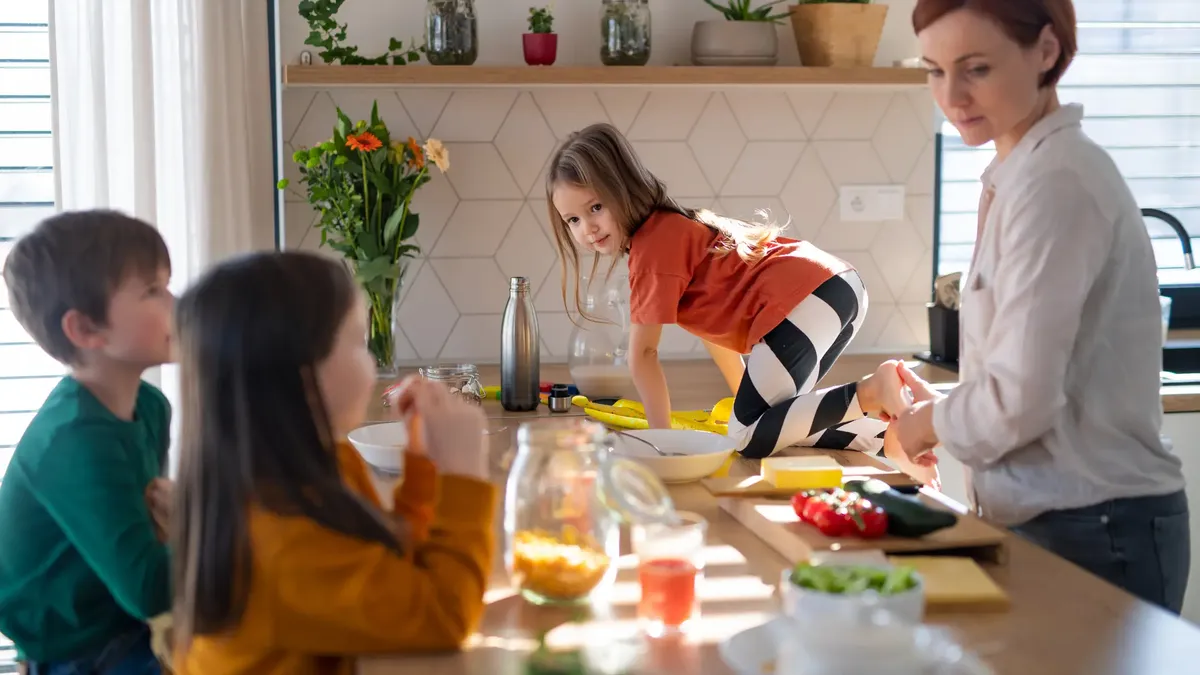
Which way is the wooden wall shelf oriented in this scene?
toward the camera

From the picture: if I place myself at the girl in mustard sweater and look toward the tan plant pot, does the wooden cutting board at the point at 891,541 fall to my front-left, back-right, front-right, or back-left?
front-right

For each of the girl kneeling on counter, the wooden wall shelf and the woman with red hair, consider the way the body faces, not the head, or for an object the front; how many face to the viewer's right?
0

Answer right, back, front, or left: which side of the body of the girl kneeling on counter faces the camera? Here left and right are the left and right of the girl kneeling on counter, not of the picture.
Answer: left

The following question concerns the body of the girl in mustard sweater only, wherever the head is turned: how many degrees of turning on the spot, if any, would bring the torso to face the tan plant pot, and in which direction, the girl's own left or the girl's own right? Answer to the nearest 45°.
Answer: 0° — they already face it

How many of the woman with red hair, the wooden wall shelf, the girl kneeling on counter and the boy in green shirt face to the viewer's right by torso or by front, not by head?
1

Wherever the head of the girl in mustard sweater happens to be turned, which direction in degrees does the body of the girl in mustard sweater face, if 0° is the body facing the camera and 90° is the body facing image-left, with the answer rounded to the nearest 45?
approximately 225°

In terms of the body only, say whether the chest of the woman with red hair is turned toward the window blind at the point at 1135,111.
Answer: no

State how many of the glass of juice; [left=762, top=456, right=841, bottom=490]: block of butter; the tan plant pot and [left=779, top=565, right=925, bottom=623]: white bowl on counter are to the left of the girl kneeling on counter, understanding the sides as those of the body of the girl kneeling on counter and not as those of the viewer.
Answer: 3

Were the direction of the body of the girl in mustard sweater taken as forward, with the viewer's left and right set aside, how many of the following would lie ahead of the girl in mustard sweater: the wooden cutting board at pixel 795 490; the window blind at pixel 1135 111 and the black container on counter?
3

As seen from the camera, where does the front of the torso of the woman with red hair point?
to the viewer's left

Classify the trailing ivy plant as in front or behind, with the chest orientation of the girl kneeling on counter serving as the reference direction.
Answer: in front

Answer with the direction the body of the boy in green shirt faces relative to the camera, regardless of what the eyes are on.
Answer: to the viewer's right

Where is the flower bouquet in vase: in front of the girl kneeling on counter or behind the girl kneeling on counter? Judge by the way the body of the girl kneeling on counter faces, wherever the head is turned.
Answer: in front

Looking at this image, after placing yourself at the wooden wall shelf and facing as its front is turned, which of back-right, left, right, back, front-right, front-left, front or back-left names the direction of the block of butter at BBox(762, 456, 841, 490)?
front

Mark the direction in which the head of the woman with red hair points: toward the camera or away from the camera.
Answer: toward the camera
